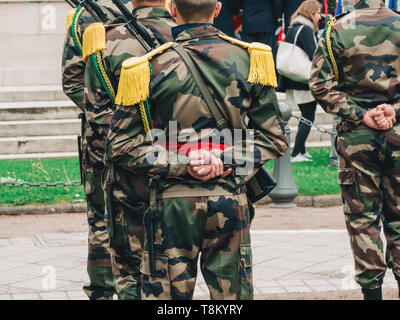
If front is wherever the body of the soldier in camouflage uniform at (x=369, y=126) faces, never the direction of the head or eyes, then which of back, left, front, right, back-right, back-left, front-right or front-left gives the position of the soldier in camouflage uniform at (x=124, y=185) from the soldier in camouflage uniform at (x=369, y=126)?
back-left

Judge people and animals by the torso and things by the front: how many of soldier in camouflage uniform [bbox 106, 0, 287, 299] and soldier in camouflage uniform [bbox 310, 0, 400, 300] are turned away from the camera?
2

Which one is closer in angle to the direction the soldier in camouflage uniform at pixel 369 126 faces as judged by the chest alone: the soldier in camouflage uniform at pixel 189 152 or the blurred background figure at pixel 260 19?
the blurred background figure

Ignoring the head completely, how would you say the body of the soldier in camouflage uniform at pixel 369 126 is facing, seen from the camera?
away from the camera

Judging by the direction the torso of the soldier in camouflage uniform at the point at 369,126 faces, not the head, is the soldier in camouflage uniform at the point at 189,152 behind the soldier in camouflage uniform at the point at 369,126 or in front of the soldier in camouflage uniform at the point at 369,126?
behind

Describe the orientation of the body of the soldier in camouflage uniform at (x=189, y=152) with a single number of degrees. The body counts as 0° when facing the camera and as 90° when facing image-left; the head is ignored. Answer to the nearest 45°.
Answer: approximately 180°

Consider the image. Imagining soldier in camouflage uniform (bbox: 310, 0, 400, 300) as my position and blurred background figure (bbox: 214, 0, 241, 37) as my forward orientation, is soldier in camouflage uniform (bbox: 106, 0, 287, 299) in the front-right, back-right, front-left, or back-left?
back-left

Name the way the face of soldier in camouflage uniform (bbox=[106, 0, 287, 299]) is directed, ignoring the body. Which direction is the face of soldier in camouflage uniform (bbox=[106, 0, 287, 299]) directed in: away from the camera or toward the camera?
away from the camera

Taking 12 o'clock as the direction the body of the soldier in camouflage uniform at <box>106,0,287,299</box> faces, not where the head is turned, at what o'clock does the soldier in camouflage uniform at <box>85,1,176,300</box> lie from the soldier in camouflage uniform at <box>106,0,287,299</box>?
the soldier in camouflage uniform at <box>85,1,176,300</box> is roughly at 11 o'clock from the soldier in camouflage uniform at <box>106,0,287,299</box>.

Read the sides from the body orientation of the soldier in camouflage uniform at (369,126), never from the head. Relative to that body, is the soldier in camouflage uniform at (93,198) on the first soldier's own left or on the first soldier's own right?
on the first soldier's own left

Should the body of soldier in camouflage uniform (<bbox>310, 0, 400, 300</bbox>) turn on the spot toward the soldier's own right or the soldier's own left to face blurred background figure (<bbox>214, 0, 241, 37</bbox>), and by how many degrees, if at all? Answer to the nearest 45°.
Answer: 0° — they already face them
